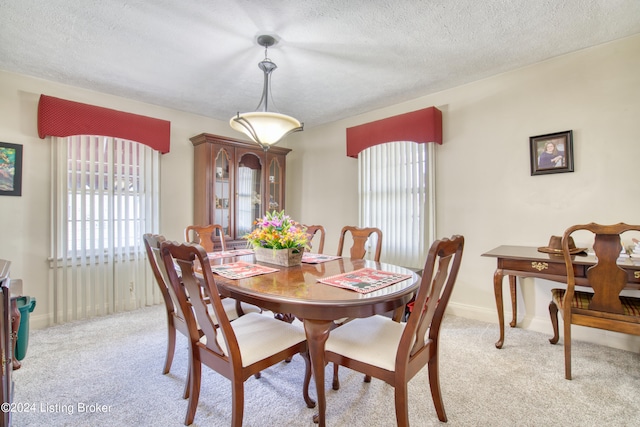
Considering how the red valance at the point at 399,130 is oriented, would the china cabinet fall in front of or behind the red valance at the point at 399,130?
in front

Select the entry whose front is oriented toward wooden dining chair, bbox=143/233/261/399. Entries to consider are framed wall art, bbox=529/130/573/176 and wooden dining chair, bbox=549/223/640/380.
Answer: the framed wall art

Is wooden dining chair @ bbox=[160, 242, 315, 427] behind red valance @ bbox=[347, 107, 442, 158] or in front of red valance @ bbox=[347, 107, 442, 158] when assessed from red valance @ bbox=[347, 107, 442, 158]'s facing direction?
in front

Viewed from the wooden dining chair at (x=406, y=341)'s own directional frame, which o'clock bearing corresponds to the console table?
The console table is roughly at 3 o'clock from the wooden dining chair.

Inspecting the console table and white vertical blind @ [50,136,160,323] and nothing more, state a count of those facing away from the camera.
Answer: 0

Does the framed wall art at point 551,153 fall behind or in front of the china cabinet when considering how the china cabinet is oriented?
in front

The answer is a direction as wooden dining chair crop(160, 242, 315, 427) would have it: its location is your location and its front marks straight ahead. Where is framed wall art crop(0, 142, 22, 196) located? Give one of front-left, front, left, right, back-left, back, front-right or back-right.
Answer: left

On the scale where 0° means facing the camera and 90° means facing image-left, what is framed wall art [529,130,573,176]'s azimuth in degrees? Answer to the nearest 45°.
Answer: approximately 45°

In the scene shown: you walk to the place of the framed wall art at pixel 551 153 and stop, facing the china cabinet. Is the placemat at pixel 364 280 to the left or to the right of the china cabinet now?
left

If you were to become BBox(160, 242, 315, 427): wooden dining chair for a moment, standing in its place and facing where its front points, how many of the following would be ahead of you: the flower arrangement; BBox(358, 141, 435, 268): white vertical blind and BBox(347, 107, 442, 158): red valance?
3

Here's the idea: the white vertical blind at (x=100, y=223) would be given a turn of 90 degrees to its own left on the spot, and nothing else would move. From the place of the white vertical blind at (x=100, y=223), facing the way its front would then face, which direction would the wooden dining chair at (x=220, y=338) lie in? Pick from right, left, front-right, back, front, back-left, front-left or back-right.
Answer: back-right

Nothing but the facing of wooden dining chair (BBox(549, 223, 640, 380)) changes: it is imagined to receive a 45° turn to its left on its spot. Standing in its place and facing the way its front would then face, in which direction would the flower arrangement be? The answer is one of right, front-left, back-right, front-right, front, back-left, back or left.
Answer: left

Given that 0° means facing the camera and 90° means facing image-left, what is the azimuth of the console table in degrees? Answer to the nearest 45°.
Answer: approximately 45°
